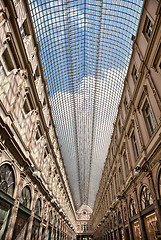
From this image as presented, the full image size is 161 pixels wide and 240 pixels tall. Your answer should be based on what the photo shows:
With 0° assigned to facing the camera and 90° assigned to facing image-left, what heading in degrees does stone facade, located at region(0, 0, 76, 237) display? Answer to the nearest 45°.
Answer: approximately 270°

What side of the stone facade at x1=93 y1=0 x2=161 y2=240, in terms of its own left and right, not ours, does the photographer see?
left

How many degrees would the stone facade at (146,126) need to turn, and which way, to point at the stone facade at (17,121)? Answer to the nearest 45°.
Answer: approximately 45° to its left

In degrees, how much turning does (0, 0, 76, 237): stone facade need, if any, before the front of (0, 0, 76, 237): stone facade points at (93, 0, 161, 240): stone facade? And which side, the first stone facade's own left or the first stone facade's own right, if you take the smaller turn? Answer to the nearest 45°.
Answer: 0° — it already faces it

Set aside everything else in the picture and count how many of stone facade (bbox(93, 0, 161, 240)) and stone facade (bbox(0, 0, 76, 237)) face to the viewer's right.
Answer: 1
